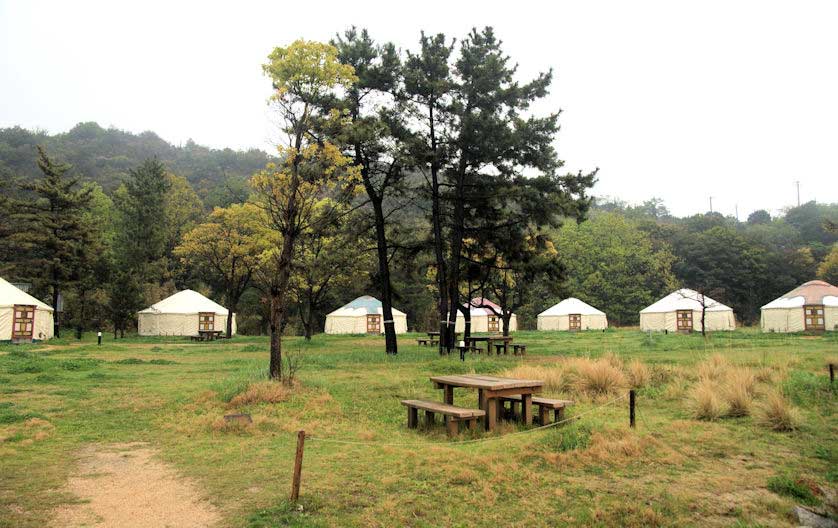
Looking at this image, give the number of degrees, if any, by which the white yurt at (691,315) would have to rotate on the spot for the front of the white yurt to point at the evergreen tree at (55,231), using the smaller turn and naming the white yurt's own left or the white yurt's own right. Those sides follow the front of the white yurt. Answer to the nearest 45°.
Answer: approximately 45° to the white yurt's own right

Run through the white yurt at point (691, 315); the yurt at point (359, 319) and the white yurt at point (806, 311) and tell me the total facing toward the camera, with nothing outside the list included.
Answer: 3

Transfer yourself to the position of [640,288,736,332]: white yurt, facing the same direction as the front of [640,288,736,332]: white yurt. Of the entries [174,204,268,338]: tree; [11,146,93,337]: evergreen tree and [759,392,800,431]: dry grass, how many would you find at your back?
0

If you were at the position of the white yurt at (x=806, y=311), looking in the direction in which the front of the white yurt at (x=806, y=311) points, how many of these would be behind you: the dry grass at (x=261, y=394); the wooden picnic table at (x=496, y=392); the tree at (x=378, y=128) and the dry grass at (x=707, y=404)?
0

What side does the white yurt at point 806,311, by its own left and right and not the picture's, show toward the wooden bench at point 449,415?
front

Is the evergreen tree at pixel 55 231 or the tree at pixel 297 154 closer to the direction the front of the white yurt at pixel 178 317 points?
the tree

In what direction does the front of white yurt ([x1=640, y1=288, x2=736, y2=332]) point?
toward the camera

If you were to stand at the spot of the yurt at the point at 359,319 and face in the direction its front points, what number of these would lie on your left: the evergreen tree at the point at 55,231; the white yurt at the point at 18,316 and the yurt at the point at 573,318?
1

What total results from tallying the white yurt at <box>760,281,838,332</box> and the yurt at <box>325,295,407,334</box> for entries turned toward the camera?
2

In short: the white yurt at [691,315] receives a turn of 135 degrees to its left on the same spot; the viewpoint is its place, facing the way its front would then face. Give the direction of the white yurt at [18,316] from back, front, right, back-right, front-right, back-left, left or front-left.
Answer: back

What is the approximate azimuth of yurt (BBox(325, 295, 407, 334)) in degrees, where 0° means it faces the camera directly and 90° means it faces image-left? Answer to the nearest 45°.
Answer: approximately 0°

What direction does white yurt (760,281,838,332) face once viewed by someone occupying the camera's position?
facing the viewer

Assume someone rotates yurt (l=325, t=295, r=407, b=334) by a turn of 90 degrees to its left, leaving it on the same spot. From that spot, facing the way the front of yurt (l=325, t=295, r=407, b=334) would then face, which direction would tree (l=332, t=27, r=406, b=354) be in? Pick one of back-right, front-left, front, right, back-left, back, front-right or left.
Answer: right

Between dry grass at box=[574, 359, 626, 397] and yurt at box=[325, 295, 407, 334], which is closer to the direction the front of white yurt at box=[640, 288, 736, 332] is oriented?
the dry grass

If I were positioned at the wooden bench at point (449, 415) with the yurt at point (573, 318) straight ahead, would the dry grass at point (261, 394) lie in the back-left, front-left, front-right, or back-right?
front-left

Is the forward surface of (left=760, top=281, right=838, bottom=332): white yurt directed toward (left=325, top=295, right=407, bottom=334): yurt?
no
